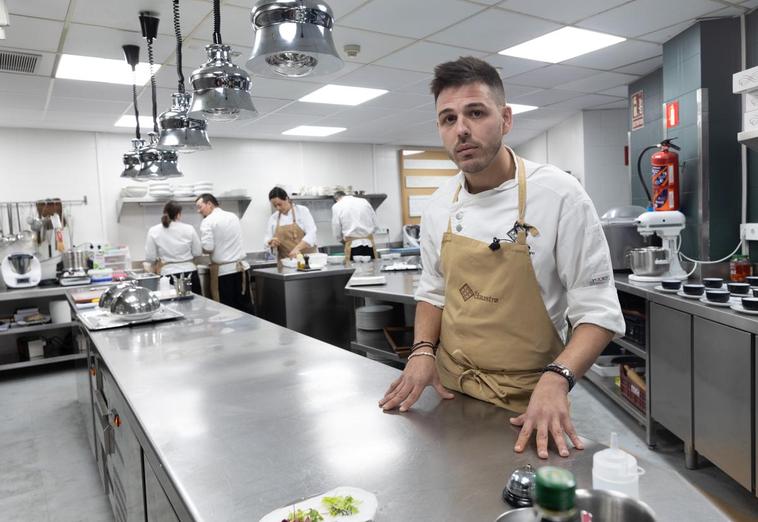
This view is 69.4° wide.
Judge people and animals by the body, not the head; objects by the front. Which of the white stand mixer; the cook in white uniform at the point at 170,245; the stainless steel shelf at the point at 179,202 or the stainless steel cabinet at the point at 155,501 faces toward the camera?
the stainless steel shelf

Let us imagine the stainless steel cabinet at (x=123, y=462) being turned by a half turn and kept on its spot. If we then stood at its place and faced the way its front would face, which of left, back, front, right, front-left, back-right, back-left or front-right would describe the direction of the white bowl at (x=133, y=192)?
left

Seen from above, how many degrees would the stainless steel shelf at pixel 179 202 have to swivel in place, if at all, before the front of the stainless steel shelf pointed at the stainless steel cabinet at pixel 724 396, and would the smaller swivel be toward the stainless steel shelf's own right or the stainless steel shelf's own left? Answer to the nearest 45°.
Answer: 0° — it already faces it

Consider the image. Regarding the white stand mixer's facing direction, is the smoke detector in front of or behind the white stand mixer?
in front

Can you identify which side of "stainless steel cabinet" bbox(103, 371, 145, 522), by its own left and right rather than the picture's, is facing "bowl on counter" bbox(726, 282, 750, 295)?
back

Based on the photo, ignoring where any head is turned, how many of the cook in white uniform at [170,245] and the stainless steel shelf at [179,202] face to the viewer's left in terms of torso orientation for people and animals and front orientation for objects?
0

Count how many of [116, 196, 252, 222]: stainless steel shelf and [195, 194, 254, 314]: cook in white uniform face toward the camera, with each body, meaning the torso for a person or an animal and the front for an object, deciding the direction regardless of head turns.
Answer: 1

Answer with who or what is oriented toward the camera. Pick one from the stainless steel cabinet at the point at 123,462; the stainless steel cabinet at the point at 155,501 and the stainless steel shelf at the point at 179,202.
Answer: the stainless steel shelf

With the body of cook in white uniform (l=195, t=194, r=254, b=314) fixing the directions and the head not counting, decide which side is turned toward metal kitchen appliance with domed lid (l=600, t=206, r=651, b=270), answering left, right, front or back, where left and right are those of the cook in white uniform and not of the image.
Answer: back

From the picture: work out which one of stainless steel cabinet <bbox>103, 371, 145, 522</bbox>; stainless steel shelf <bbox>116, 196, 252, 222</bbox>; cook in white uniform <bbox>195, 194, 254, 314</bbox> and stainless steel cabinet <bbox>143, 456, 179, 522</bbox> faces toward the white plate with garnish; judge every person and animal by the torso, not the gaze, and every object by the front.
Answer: the stainless steel shelf

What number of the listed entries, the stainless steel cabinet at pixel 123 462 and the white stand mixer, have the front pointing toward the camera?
0

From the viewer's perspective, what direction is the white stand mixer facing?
to the viewer's left

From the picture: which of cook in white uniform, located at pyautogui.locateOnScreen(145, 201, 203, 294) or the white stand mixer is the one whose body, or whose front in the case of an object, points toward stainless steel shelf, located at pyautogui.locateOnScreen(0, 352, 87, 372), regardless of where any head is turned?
the white stand mixer

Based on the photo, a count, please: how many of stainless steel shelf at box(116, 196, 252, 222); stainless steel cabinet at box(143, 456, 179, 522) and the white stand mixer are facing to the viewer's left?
2

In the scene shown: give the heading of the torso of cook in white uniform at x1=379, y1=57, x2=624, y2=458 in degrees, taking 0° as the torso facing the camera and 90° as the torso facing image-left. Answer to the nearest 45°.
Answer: approximately 45°

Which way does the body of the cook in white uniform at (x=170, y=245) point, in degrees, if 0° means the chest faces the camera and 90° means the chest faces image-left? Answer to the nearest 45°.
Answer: approximately 180°

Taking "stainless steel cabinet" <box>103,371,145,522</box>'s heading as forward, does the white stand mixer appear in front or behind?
behind
